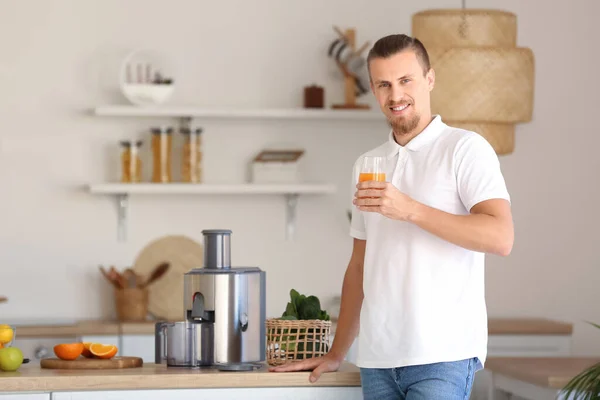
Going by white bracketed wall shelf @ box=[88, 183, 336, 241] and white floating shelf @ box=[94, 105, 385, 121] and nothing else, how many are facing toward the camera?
2

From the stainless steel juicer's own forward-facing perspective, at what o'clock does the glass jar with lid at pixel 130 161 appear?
The glass jar with lid is roughly at 4 o'clock from the stainless steel juicer.

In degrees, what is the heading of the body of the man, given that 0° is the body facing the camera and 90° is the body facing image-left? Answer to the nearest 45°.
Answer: approximately 45°

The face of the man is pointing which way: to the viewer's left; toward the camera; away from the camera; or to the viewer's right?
toward the camera

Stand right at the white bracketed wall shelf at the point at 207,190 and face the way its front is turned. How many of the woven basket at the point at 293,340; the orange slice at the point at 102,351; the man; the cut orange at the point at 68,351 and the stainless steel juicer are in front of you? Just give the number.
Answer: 5

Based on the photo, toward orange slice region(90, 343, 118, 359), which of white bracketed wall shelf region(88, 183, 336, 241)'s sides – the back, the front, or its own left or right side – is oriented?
front

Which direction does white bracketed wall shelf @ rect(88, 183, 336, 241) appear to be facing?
toward the camera

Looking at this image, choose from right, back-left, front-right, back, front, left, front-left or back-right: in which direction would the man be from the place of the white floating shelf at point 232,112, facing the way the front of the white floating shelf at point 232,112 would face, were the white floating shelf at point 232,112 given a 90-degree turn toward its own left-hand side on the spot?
right

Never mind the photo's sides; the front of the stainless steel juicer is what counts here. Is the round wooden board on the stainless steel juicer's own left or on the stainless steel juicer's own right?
on the stainless steel juicer's own right

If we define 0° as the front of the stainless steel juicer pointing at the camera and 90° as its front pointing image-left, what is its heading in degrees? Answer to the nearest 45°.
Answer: approximately 45°

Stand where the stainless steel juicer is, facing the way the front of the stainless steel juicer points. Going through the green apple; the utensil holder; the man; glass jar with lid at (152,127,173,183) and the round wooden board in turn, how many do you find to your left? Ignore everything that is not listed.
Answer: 1

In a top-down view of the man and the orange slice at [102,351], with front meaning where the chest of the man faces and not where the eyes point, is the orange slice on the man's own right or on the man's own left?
on the man's own right

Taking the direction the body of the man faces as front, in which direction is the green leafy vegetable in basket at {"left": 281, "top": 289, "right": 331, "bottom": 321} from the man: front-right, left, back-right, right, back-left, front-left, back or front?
right

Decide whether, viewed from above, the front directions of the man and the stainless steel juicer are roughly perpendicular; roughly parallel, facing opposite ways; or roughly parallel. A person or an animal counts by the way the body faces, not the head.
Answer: roughly parallel

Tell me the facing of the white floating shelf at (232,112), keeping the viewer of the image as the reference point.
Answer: facing the viewer

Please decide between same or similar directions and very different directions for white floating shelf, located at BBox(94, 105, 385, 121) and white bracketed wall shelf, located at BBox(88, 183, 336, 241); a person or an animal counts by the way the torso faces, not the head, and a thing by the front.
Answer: same or similar directions
